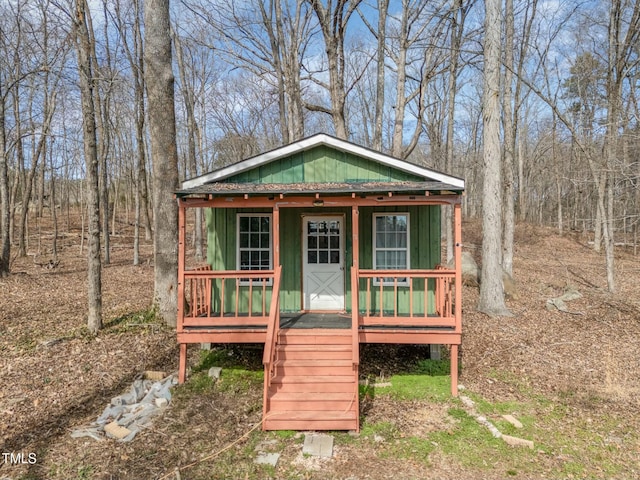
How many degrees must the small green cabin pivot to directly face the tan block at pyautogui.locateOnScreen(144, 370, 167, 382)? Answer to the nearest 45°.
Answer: approximately 45° to its right

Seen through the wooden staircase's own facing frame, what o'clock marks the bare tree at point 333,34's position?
The bare tree is roughly at 6 o'clock from the wooden staircase.

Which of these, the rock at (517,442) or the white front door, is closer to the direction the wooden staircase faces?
the rock

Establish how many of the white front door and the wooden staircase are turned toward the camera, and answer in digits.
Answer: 2

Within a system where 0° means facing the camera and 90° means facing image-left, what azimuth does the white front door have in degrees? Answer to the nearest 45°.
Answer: approximately 0°

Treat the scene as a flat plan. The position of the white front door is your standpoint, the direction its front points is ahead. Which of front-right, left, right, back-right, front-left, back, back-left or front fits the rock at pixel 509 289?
back-left

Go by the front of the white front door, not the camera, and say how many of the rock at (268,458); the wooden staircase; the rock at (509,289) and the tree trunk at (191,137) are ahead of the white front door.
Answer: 2

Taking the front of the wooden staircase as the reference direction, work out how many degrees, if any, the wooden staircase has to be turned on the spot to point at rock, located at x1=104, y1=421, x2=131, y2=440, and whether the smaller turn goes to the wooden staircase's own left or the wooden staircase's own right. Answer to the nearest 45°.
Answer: approximately 90° to the wooden staircase's own right
